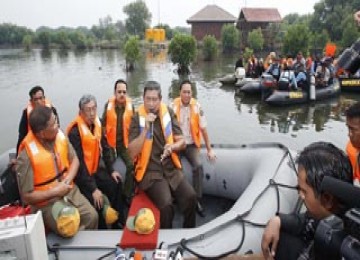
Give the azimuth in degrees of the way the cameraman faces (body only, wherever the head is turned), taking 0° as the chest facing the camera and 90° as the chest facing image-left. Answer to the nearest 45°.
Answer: approximately 90°

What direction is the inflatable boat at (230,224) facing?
to the viewer's right

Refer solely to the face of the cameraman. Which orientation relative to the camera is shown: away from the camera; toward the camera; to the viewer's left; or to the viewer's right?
to the viewer's left

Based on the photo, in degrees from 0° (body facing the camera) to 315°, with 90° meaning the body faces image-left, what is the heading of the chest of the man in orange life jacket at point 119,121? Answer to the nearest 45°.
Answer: approximately 0°

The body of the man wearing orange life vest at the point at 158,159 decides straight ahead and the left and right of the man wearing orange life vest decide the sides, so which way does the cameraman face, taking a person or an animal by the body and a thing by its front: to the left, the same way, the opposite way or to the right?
to the right

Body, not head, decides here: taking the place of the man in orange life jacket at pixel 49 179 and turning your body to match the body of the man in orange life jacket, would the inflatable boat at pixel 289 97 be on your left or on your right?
on your left

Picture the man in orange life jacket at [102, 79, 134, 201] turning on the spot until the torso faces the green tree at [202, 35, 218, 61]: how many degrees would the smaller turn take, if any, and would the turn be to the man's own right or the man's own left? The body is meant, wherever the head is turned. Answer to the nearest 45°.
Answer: approximately 180°

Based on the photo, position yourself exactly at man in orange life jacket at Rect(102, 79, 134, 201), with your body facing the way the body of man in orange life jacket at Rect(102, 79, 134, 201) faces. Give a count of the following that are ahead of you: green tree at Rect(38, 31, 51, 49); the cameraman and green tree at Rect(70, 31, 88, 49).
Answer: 1

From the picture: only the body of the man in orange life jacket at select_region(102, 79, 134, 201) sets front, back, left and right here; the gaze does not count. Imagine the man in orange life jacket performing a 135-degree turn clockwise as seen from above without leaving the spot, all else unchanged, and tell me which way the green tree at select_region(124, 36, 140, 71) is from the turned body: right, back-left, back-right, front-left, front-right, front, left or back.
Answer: front-right

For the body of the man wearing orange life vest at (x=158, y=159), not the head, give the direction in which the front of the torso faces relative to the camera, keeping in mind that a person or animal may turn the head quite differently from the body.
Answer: toward the camera

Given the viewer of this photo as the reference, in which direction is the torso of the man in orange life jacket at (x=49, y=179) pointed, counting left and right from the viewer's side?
facing the viewer and to the right of the viewer
